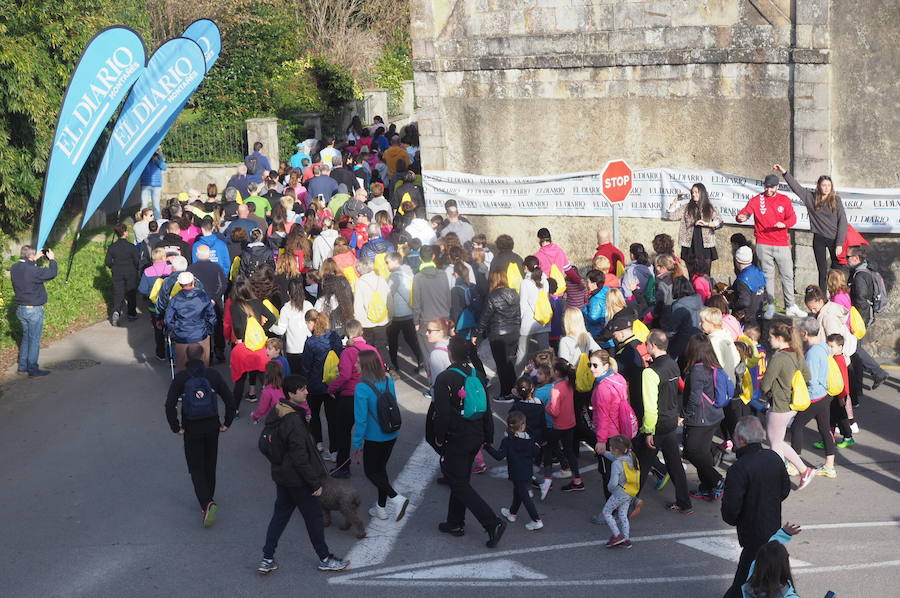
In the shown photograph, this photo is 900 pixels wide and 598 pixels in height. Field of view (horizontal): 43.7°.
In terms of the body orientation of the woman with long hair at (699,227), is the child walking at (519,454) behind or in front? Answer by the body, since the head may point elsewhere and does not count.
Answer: in front

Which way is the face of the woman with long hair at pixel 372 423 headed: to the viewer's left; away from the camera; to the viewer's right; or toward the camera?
away from the camera

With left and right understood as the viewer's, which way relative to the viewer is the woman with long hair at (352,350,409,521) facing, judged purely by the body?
facing away from the viewer and to the left of the viewer

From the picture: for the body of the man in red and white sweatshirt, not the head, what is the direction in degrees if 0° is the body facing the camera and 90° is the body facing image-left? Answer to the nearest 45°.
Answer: approximately 0°

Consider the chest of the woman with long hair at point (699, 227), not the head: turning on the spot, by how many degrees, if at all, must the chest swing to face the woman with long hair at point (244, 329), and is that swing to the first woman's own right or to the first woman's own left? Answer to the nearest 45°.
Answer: approximately 45° to the first woman's own right

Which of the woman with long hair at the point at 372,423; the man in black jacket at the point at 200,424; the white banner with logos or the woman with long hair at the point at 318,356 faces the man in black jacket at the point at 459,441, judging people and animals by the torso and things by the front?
the white banner with logos

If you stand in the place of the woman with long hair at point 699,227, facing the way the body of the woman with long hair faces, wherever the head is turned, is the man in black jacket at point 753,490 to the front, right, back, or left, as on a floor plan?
front

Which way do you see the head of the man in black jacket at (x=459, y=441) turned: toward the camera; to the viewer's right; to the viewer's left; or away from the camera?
away from the camera

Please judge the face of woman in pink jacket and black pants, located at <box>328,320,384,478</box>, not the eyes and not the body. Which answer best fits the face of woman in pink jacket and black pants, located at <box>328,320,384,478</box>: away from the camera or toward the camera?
away from the camera

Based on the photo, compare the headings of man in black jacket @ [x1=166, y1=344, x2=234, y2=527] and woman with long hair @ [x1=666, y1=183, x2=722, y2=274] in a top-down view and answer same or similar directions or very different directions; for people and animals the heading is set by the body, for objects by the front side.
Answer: very different directions

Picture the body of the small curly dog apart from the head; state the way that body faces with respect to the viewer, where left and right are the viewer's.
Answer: facing away from the viewer and to the left of the viewer

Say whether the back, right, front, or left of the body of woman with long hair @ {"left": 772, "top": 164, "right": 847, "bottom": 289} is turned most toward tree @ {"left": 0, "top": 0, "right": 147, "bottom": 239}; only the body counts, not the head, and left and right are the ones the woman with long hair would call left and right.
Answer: right

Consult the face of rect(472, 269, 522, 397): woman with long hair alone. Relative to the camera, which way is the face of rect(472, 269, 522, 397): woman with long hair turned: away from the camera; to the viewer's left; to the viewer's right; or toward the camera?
away from the camera

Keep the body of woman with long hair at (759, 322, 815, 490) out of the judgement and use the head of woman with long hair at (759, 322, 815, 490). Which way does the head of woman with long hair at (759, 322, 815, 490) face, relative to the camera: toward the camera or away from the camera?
away from the camera

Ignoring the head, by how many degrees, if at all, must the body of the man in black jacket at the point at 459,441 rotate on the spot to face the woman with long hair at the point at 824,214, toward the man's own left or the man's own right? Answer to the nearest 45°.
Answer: approximately 90° to the man's own right

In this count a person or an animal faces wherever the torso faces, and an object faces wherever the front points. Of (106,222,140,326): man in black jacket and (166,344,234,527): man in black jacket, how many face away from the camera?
2
